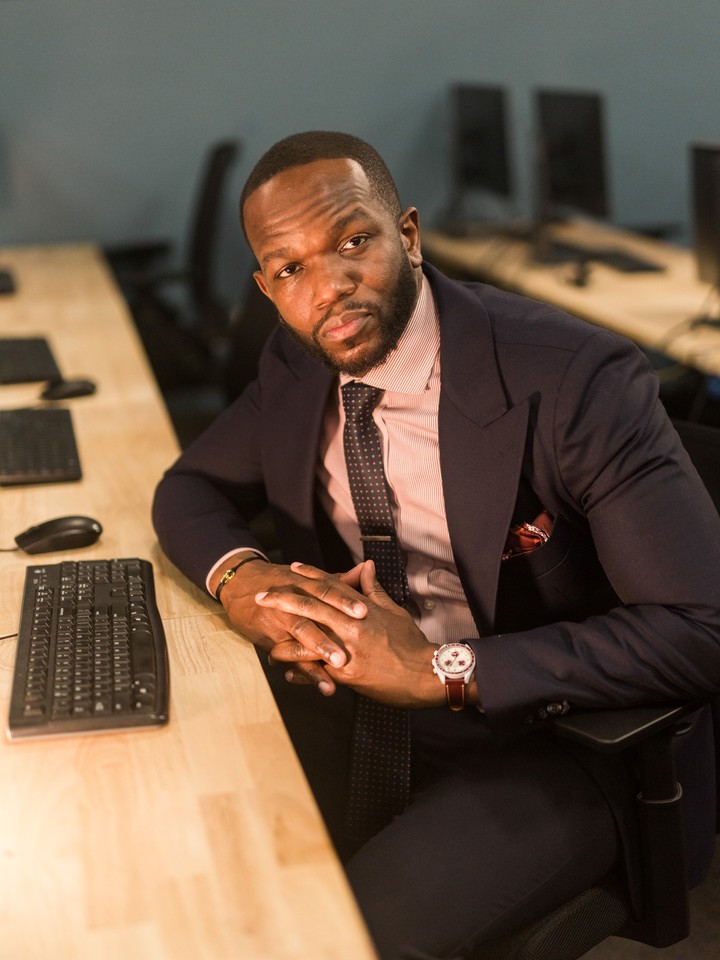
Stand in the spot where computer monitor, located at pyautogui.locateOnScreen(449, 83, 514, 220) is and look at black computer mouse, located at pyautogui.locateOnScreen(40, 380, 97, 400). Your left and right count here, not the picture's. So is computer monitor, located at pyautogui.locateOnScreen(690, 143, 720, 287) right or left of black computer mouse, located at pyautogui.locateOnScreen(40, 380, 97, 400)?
left

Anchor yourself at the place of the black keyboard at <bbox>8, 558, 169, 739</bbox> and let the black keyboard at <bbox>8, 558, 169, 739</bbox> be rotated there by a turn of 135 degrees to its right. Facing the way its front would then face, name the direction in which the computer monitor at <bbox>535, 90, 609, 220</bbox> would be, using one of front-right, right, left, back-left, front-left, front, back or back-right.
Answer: back

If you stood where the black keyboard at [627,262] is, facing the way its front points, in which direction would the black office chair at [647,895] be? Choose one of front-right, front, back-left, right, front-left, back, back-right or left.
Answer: front-left

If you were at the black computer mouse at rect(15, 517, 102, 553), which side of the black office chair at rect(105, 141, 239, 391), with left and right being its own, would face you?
left

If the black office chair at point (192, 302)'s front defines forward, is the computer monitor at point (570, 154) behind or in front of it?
behind

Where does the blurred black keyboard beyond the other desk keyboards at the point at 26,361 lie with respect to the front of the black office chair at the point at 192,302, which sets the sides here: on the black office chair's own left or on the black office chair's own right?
on the black office chair's own left

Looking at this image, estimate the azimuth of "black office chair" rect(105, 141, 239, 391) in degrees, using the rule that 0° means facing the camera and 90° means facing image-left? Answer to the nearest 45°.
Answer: approximately 90°

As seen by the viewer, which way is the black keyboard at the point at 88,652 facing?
to the viewer's right

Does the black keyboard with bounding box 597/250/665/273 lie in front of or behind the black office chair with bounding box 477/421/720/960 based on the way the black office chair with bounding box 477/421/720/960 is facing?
behind

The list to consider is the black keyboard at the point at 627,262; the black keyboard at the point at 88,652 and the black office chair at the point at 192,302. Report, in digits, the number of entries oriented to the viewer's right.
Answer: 1

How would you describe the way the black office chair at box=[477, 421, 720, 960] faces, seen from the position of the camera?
facing the viewer and to the left of the viewer

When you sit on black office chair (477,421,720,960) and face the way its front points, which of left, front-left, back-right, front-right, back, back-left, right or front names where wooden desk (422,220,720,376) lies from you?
back-right
